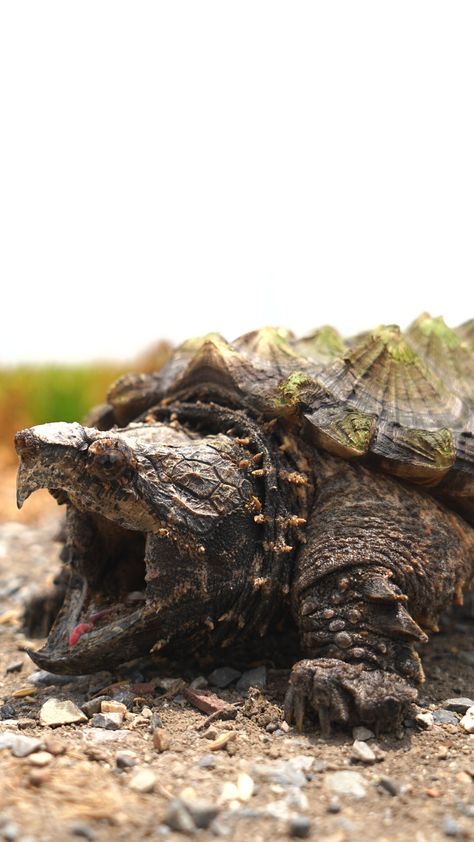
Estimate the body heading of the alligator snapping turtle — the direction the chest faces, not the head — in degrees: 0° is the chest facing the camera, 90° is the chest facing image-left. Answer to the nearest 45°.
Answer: approximately 45°

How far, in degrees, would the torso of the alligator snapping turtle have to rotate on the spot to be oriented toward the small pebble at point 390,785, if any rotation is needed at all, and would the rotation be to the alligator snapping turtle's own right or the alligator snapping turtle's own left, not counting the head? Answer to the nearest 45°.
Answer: approximately 45° to the alligator snapping turtle's own left

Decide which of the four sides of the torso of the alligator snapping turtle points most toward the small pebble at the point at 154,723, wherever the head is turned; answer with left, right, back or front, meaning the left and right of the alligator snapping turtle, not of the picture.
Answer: front

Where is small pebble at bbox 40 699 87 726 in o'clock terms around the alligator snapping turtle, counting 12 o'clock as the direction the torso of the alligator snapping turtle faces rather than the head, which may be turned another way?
The small pebble is roughly at 1 o'clock from the alligator snapping turtle.

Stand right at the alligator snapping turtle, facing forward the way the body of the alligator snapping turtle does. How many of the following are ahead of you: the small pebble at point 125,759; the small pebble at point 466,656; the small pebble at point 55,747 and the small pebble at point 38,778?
3

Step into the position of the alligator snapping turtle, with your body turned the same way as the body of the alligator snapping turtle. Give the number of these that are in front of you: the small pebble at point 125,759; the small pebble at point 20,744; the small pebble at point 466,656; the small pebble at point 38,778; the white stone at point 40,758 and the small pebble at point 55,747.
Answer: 5

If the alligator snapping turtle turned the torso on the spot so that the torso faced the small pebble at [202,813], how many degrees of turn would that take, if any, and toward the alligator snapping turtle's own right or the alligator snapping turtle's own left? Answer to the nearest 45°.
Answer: approximately 45° to the alligator snapping turtle's own left
